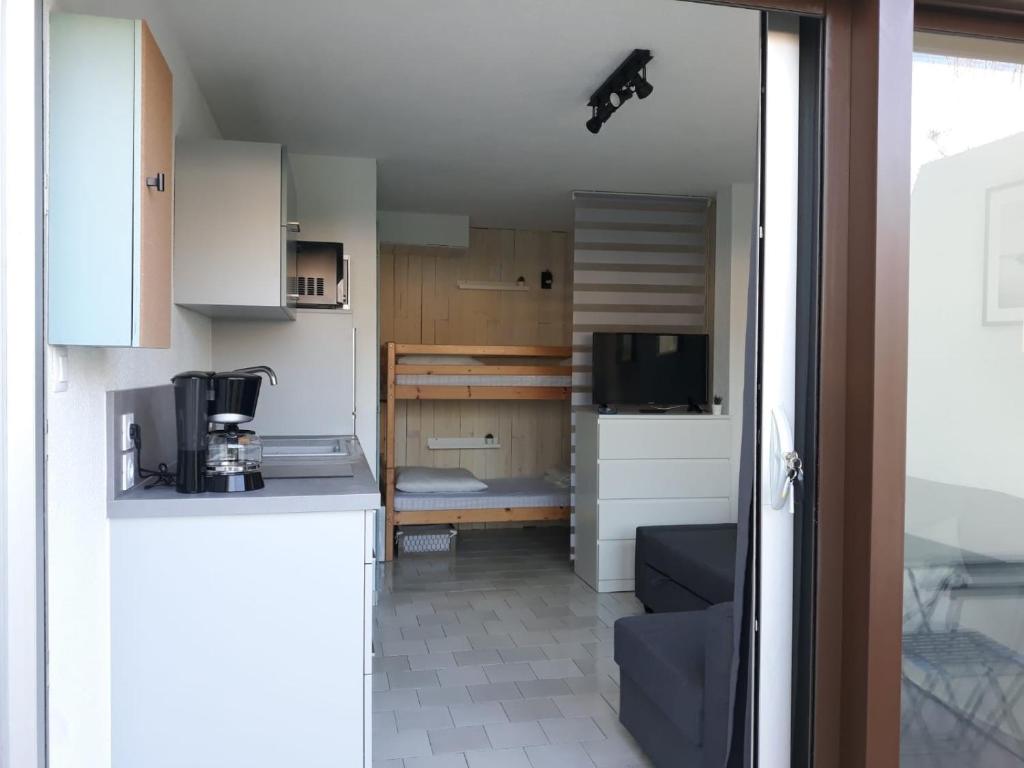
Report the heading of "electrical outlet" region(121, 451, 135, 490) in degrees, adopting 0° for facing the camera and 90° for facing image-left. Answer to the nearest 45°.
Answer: approximately 270°

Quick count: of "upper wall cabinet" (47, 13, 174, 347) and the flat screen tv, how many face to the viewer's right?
1

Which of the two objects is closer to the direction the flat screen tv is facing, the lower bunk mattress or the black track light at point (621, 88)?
the black track light

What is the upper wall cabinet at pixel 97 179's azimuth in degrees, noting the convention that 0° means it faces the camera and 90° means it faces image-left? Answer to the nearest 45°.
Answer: approximately 270°

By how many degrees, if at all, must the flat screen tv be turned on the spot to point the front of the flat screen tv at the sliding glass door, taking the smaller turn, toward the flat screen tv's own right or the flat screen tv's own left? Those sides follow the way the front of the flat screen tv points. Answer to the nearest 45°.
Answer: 0° — it already faces it

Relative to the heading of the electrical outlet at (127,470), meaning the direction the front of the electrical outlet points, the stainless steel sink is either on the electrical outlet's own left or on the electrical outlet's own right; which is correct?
on the electrical outlet's own left
